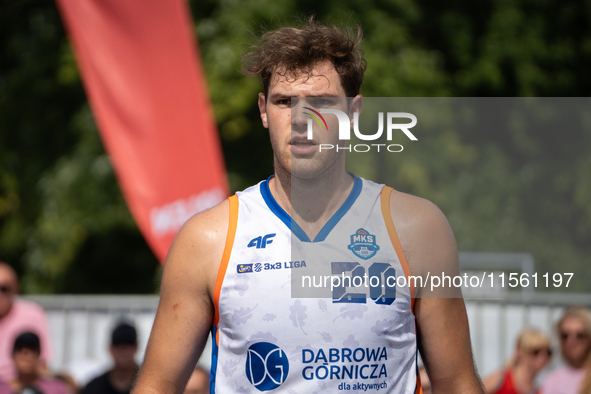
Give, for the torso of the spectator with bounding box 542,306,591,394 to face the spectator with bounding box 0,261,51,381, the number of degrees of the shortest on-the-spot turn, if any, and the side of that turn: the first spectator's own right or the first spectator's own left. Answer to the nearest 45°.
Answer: approximately 90° to the first spectator's own right

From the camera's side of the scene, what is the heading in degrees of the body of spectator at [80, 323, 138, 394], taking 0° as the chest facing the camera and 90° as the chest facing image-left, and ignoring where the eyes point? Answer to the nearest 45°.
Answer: approximately 0°

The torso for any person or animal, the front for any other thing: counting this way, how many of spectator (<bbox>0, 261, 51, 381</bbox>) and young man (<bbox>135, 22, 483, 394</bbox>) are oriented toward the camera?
2

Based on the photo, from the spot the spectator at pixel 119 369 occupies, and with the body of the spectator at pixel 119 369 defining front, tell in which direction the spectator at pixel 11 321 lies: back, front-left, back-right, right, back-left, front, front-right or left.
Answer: back-right

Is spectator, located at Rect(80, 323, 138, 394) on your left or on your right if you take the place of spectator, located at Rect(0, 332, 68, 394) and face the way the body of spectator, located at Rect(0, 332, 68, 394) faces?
on your left

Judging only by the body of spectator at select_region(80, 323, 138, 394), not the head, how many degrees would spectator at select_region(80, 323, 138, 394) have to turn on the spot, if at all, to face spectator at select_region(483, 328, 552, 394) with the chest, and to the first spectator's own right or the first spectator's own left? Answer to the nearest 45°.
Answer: approximately 90° to the first spectator's own left

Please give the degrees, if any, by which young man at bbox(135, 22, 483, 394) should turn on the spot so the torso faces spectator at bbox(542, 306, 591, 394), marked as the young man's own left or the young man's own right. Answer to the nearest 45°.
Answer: approximately 135° to the young man's own left
